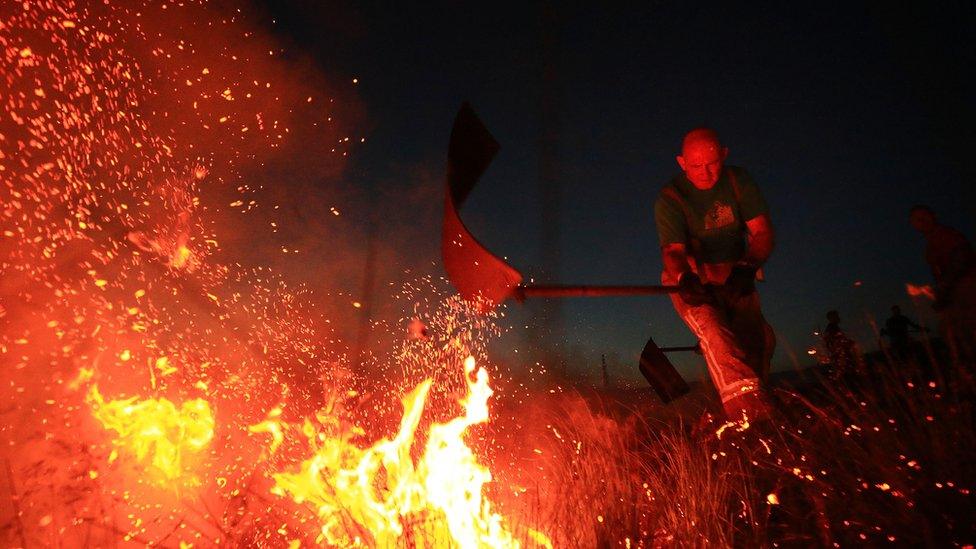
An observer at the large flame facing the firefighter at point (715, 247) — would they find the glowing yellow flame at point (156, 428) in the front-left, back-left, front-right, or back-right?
back-left

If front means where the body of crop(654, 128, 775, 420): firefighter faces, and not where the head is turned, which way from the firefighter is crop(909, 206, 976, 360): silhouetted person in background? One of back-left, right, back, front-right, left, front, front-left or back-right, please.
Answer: back-left

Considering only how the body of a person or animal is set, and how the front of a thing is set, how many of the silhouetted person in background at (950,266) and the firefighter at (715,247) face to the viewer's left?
1

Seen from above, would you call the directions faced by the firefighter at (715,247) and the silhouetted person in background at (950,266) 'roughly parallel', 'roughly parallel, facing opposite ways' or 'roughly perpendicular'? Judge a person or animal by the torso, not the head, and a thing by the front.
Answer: roughly perpendicular

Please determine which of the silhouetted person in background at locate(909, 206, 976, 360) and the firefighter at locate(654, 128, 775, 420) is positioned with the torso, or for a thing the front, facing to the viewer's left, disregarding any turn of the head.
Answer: the silhouetted person in background

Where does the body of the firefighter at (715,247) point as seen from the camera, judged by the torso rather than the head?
toward the camera

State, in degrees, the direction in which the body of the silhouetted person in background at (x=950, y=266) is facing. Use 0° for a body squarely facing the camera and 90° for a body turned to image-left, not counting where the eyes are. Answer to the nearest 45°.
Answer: approximately 90°

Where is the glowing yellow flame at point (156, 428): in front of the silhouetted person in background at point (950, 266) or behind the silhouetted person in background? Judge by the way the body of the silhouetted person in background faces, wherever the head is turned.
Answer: in front

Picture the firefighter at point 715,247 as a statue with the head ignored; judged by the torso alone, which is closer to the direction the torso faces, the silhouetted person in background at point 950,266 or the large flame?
the large flame

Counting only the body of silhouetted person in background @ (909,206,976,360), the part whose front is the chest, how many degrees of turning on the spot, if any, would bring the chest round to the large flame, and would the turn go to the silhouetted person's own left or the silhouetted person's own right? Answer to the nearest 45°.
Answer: approximately 45° to the silhouetted person's own left

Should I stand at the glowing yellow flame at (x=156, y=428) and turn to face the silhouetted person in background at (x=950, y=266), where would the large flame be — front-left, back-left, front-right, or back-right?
front-right

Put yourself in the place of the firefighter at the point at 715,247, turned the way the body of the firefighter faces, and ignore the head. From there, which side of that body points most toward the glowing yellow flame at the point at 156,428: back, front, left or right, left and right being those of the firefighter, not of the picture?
right
